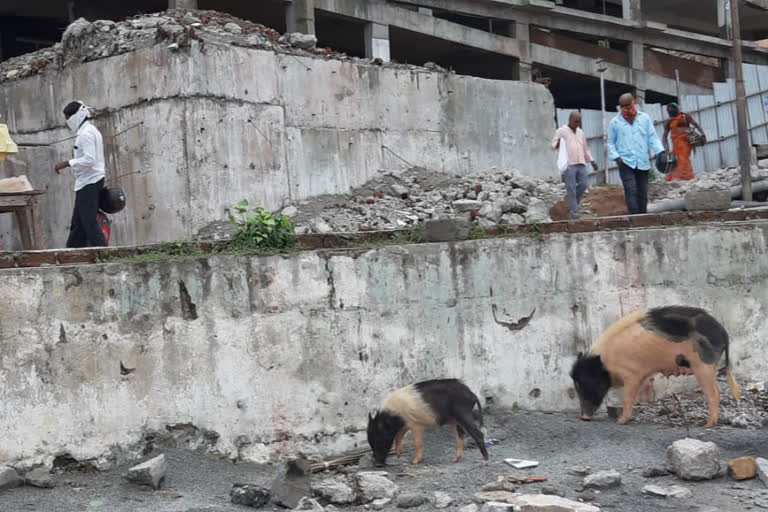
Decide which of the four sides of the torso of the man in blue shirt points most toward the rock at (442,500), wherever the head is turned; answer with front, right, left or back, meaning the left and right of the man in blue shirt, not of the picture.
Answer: front

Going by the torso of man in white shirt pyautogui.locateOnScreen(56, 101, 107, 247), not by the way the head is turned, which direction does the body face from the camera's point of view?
to the viewer's left

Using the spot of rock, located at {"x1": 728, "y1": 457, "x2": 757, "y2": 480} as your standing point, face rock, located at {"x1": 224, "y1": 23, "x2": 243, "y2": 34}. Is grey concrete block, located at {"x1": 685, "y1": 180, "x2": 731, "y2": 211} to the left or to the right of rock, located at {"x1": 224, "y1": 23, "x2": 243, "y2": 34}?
right

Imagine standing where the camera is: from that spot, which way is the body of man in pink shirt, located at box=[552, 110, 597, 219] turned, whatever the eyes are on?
toward the camera

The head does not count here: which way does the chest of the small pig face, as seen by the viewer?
to the viewer's left

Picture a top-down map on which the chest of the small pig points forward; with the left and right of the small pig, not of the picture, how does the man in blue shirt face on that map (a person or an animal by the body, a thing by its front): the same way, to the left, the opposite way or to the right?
to the left

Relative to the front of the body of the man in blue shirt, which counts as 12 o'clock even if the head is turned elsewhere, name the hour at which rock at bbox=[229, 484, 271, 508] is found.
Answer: The rock is roughly at 1 o'clock from the man in blue shirt.

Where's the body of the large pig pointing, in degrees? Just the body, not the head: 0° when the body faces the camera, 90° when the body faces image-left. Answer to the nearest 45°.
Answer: approximately 90°

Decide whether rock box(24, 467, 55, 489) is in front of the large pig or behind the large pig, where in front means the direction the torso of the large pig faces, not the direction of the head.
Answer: in front

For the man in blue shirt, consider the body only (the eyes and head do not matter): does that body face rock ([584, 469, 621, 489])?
yes

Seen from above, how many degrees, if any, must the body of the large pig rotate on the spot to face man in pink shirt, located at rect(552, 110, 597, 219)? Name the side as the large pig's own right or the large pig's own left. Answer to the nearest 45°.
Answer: approximately 90° to the large pig's own right

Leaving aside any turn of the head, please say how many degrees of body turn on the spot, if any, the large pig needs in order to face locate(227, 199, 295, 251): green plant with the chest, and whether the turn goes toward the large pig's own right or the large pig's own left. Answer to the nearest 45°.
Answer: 0° — it already faces it

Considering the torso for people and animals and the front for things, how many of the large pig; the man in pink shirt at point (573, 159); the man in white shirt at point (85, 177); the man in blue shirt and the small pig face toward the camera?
2

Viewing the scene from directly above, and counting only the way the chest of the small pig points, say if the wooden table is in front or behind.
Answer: in front

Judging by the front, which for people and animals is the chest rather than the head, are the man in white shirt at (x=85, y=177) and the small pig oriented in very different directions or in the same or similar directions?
same or similar directions

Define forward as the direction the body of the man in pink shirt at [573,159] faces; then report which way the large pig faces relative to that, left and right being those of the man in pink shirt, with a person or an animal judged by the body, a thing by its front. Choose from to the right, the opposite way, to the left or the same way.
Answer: to the right

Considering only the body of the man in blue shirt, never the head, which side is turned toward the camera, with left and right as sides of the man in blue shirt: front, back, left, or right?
front

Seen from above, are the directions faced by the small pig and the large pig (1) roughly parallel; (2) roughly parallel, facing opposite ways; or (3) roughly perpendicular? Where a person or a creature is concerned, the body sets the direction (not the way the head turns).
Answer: roughly parallel

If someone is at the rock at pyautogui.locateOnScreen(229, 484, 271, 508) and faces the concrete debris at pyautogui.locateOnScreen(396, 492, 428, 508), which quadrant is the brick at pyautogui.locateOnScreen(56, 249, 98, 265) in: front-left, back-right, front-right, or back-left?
back-left
